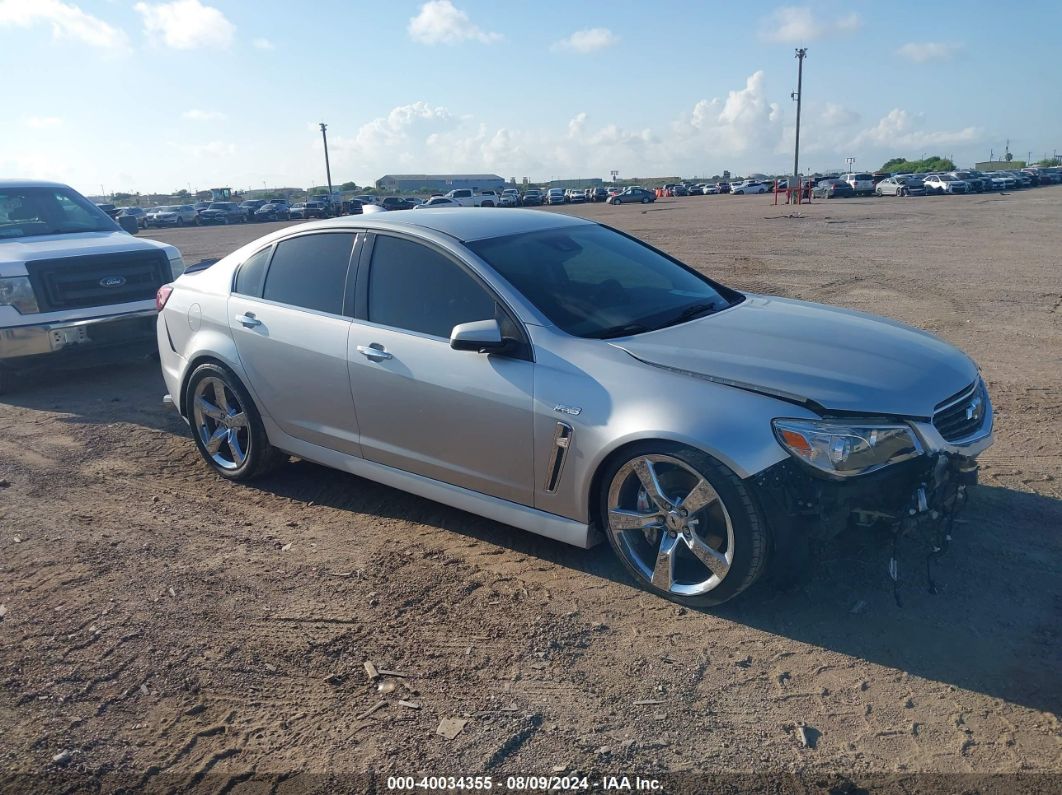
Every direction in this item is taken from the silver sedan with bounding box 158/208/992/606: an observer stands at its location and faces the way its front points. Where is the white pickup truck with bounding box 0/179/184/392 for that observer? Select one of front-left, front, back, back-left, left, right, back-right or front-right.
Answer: back

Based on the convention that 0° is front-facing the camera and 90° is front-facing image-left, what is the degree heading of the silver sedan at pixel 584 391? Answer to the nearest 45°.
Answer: approximately 315°
